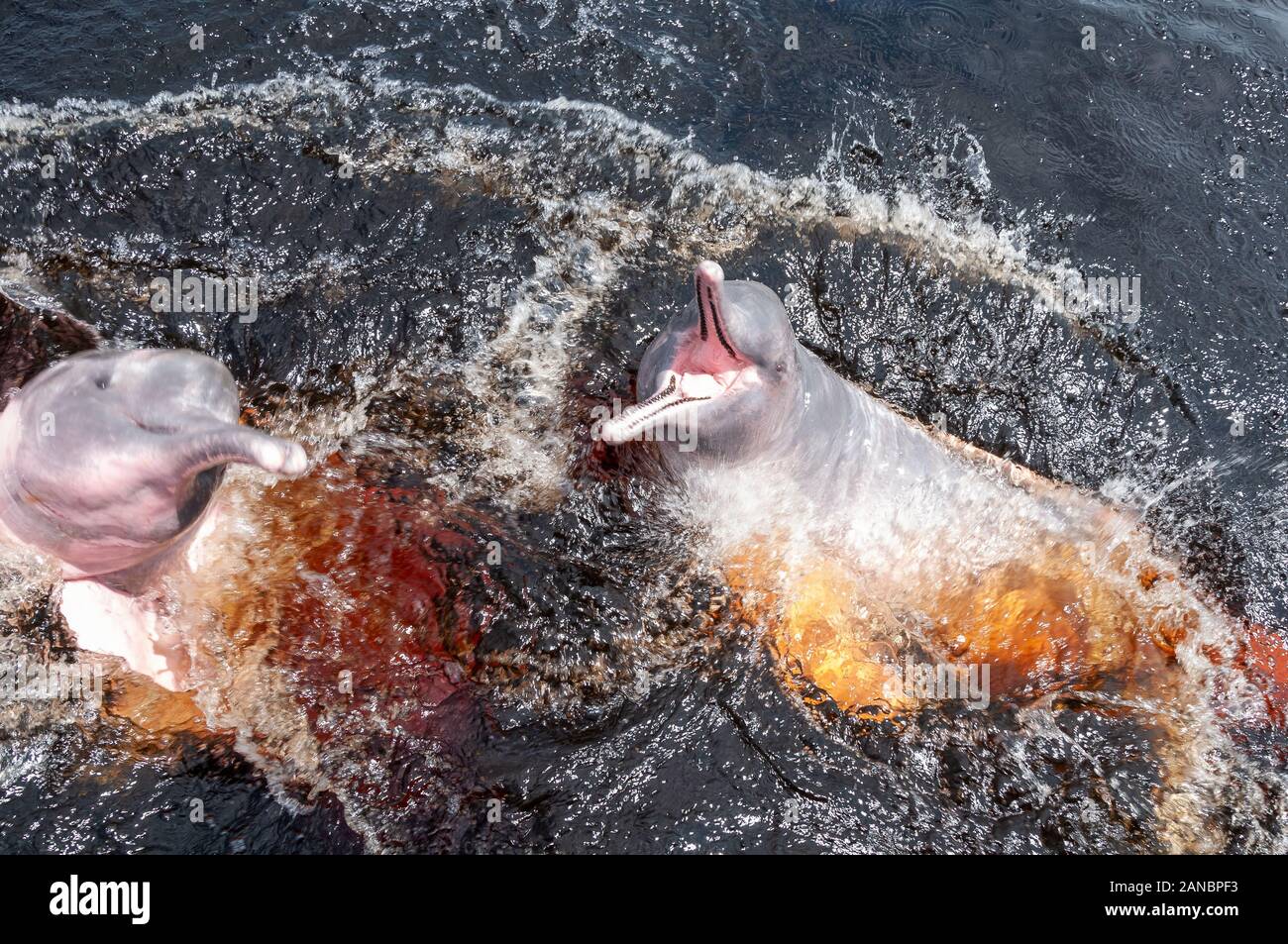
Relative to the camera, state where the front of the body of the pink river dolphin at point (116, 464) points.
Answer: to the viewer's right
